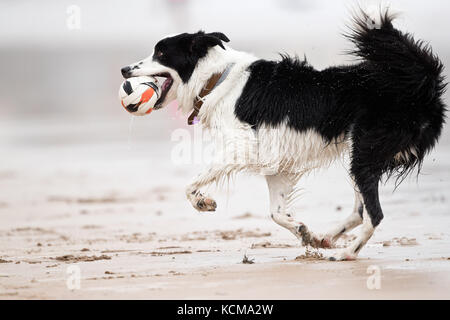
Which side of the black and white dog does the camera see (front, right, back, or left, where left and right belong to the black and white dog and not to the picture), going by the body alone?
left
